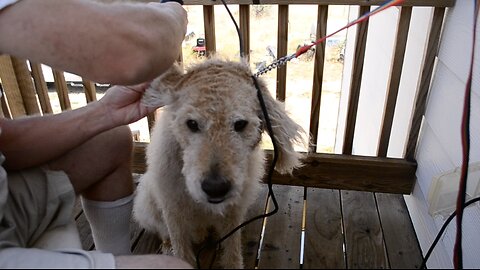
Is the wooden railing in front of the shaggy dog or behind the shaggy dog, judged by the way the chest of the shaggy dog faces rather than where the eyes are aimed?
behind

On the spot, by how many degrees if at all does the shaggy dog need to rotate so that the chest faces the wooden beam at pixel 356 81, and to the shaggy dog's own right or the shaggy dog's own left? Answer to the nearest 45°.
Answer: approximately 135° to the shaggy dog's own left

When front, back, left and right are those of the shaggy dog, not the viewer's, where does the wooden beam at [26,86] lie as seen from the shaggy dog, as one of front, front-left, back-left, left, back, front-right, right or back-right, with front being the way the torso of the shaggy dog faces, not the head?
back-right

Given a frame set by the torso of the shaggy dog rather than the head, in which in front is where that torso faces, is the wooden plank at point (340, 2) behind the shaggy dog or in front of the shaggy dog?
behind

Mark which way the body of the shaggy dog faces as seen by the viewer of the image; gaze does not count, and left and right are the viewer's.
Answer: facing the viewer

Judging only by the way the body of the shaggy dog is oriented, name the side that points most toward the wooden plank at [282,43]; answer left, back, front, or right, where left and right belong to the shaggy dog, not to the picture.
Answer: back

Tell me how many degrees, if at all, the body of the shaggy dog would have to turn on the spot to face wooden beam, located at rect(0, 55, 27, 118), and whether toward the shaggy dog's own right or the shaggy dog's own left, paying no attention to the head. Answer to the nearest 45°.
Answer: approximately 135° to the shaggy dog's own right

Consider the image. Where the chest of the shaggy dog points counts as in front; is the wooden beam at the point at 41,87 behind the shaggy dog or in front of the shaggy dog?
behind

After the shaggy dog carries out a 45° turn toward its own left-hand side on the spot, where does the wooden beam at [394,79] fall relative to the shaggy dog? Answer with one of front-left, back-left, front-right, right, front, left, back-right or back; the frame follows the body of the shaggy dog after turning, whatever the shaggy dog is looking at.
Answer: left
